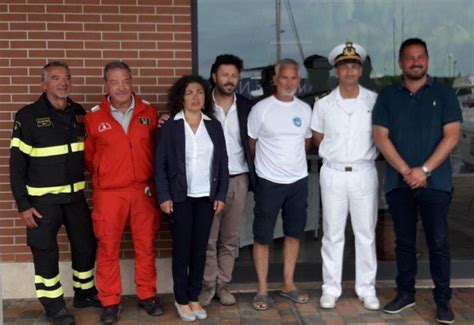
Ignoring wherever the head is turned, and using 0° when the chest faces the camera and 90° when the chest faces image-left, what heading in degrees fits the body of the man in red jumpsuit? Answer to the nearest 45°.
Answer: approximately 0°

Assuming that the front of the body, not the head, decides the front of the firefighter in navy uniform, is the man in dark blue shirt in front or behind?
in front

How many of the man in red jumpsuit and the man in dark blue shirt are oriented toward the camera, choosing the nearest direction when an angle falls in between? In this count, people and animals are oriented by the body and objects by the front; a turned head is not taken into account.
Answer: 2

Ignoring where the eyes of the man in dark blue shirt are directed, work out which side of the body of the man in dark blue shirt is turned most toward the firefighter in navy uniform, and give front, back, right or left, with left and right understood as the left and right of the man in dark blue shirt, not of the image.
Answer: right

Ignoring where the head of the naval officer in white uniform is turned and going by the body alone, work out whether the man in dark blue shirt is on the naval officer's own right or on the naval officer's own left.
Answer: on the naval officer's own left

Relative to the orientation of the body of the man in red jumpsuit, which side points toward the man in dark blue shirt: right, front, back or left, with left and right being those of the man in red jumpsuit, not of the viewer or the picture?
left

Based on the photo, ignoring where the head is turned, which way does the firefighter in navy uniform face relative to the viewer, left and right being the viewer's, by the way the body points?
facing the viewer and to the right of the viewer

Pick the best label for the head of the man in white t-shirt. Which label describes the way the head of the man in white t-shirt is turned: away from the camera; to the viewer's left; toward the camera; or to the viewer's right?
toward the camera

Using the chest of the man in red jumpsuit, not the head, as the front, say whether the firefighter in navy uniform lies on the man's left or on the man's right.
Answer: on the man's right

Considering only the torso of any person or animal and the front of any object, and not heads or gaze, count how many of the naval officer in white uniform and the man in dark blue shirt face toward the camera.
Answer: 2

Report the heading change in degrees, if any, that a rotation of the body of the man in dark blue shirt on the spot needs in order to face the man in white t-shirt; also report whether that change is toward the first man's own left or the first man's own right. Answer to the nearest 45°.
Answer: approximately 90° to the first man's own right

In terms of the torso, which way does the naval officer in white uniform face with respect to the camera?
toward the camera

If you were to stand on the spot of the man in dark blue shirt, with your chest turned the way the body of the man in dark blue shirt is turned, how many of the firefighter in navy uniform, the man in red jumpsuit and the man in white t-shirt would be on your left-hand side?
0
